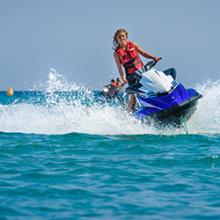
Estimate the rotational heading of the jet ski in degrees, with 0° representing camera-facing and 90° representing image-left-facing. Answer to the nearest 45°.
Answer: approximately 315°
